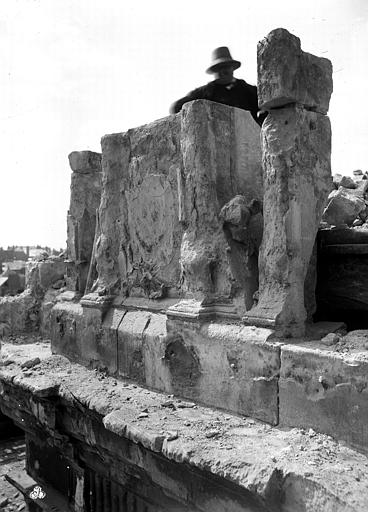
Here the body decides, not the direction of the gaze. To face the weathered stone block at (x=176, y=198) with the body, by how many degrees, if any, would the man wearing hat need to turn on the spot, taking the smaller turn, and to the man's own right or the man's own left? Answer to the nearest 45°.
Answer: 0° — they already face it

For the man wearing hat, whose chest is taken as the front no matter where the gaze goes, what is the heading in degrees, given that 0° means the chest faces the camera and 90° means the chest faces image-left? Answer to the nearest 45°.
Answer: approximately 0°

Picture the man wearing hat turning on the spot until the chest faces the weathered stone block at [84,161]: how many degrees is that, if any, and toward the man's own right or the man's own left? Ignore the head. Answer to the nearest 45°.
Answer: approximately 90° to the man's own right

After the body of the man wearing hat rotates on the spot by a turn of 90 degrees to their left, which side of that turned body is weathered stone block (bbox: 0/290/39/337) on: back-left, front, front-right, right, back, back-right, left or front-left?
back

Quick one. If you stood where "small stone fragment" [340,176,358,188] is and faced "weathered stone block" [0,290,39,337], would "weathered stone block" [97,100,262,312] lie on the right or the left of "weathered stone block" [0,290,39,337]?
left
